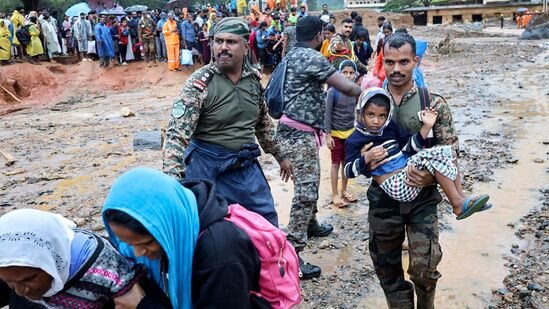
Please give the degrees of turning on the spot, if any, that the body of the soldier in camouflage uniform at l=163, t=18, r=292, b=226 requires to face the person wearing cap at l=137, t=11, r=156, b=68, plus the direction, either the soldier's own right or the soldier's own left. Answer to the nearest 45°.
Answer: approximately 135° to the soldier's own left

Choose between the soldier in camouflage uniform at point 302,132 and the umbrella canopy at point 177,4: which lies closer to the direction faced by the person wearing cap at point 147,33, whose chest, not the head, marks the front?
the soldier in camouflage uniform

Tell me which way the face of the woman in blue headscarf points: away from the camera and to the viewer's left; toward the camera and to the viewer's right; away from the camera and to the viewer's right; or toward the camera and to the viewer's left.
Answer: toward the camera and to the viewer's left

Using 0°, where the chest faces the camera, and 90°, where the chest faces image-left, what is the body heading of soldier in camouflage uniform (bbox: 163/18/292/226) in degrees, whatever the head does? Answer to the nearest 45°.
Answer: approximately 315°

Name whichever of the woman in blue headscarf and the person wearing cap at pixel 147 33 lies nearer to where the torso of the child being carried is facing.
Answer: the woman in blue headscarf

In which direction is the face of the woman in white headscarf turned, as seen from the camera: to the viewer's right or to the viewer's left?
to the viewer's left

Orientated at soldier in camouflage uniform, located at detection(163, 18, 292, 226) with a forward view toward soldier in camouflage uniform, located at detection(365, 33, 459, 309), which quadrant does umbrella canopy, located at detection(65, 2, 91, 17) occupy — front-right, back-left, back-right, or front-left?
back-left

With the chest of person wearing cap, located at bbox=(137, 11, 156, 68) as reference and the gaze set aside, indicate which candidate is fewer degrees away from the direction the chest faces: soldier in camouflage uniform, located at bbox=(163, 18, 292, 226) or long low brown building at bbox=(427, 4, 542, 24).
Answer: the soldier in camouflage uniform

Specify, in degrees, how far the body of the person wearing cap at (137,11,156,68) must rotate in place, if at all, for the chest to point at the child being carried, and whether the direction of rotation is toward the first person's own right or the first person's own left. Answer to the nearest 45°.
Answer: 0° — they already face them

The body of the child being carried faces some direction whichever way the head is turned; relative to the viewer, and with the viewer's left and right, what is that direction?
facing the viewer and to the right of the viewer

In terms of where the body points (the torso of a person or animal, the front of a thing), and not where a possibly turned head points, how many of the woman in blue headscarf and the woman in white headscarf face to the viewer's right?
0

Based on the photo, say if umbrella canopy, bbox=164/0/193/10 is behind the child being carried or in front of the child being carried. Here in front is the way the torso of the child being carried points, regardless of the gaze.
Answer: behind
